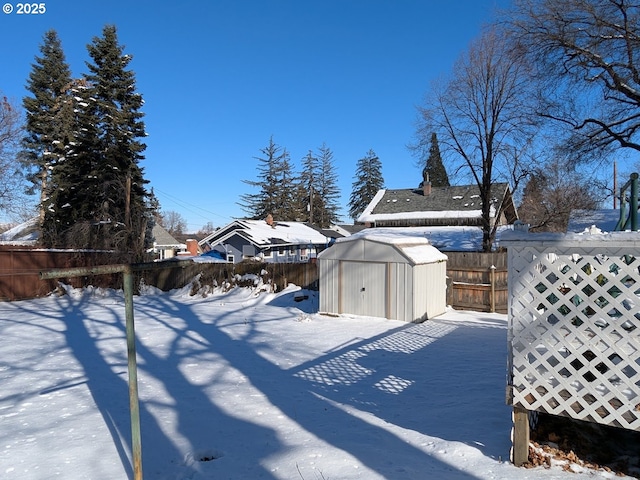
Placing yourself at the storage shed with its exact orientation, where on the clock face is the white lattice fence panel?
The white lattice fence panel is roughly at 10 o'clock from the storage shed.

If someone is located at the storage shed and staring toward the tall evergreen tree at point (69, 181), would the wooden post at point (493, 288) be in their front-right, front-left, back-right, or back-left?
back-right

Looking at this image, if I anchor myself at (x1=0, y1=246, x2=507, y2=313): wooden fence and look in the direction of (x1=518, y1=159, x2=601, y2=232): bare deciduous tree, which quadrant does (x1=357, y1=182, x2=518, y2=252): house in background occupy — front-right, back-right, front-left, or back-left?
front-left

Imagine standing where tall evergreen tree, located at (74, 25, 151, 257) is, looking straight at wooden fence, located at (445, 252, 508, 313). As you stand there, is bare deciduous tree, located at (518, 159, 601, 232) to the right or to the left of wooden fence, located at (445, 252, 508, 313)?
left

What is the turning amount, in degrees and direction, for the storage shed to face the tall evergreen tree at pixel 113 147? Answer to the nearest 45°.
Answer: approximately 90° to its right

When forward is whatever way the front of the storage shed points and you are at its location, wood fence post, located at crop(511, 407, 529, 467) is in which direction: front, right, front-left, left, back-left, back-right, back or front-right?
front-left

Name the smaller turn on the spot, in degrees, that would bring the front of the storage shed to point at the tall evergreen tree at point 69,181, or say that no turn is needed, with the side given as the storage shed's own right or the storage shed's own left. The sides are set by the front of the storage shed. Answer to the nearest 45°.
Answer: approximately 90° to the storage shed's own right

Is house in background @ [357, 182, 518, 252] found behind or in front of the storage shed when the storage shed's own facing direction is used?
behind

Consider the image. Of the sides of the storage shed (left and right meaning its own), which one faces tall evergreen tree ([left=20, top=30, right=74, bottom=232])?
right

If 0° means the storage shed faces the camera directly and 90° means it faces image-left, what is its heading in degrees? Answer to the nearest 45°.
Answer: approximately 45°

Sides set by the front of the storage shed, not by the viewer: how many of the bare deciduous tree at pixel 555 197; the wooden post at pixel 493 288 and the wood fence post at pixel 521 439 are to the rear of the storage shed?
2

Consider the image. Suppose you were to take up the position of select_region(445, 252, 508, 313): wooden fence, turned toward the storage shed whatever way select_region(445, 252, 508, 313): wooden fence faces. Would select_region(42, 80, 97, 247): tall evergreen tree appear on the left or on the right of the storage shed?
right

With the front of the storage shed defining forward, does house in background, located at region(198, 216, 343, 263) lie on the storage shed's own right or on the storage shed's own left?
on the storage shed's own right

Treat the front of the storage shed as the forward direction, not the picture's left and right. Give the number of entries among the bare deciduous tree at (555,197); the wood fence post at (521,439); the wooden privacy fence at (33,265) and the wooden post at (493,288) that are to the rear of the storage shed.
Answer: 2

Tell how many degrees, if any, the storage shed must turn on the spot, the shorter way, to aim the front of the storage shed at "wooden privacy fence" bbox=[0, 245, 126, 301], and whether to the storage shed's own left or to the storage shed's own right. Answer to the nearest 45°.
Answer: approximately 45° to the storage shed's own right

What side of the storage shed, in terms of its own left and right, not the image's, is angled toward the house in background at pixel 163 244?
right
